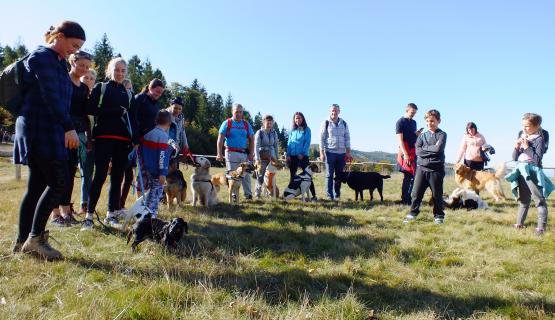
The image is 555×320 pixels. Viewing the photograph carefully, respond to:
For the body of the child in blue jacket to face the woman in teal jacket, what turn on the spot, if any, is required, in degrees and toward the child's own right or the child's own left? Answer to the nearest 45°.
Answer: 0° — they already face them

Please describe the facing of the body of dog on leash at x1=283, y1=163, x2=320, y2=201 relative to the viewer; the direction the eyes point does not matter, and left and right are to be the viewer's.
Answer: facing to the right of the viewer

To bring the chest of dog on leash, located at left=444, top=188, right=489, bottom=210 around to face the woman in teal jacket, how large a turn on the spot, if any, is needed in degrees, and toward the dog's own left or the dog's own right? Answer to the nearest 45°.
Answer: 0° — it already faces them

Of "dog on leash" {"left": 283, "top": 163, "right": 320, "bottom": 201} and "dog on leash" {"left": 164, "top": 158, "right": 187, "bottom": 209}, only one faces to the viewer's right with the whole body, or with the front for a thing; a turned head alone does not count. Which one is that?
"dog on leash" {"left": 283, "top": 163, "right": 320, "bottom": 201}

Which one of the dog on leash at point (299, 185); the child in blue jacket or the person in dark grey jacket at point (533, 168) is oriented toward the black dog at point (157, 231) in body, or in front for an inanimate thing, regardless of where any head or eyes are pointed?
the person in dark grey jacket

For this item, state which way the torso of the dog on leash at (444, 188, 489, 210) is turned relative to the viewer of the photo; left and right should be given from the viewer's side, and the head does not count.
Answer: facing to the left of the viewer

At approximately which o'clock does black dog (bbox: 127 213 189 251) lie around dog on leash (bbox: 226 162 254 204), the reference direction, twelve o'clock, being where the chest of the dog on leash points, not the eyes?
The black dog is roughly at 2 o'clock from the dog on leash.

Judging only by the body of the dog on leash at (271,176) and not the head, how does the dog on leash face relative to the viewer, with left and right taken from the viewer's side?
facing the viewer and to the right of the viewer

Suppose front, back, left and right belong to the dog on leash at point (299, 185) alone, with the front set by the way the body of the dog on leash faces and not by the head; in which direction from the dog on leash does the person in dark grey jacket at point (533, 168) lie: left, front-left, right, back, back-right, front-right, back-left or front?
front-right

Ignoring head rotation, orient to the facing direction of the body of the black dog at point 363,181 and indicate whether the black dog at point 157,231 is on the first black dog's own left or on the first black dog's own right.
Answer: on the first black dog's own left

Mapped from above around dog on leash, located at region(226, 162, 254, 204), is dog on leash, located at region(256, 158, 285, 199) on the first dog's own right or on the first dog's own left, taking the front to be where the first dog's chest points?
on the first dog's own left

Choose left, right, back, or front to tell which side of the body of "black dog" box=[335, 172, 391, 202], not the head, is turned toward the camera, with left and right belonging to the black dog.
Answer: left
